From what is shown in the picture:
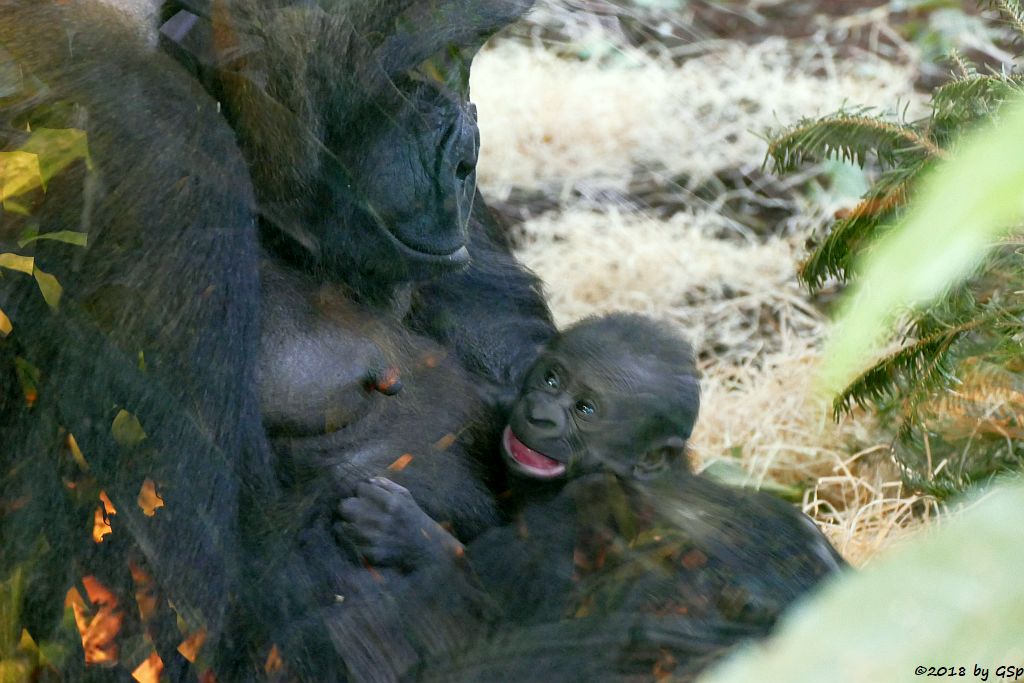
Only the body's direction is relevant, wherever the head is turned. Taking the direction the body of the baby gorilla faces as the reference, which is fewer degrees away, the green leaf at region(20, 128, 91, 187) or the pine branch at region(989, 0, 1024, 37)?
the green leaf

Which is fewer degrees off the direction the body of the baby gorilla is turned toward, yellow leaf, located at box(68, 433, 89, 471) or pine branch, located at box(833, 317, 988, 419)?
the yellow leaf

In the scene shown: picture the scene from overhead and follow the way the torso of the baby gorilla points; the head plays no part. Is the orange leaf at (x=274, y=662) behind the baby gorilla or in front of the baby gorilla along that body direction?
in front

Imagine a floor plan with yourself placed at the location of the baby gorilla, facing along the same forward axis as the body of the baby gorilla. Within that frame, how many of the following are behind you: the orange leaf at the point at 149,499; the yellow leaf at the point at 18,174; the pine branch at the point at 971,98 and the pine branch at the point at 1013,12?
2

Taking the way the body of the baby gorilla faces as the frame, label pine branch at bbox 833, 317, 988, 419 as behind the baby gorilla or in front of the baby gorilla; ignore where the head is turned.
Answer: behind

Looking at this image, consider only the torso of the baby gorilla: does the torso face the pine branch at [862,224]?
no

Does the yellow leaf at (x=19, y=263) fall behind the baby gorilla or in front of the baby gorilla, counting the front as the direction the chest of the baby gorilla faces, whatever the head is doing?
in front

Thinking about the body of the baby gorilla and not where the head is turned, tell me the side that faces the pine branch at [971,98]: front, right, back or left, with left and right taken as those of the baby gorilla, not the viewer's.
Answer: back

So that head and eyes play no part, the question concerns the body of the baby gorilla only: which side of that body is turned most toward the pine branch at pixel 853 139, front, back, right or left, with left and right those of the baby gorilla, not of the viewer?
back

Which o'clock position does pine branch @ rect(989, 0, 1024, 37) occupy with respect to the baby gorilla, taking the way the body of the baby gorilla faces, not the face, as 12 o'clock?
The pine branch is roughly at 6 o'clock from the baby gorilla.
